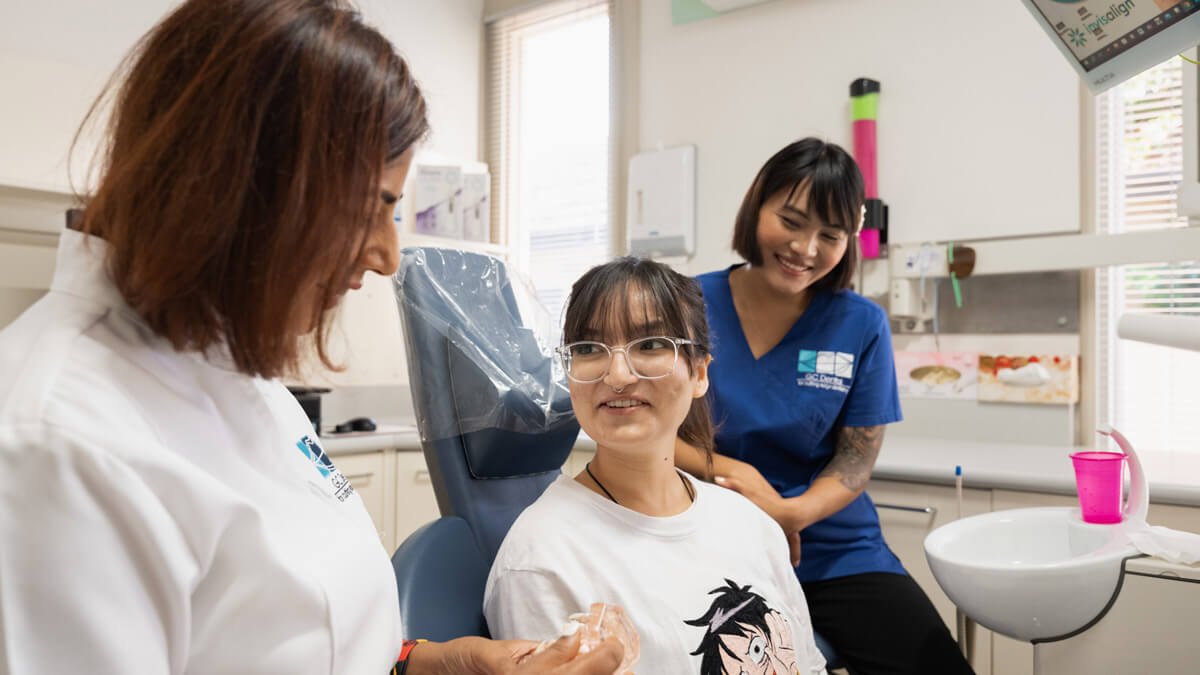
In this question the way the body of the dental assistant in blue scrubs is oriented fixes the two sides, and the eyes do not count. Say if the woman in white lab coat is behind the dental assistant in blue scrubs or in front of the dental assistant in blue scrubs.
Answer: in front

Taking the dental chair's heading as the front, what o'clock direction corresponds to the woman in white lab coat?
The woman in white lab coat is roughly at 2 o'clock from the dental chair.

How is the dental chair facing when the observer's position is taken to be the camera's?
facing the viewer and to the right of the viewer

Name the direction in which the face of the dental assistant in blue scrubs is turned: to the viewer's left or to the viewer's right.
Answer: to the viewer's left

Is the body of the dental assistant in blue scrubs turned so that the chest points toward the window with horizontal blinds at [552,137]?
no

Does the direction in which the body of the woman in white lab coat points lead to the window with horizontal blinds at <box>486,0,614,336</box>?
no

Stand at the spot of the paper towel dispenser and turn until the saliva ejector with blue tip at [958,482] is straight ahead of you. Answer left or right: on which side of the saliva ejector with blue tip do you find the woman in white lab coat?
right

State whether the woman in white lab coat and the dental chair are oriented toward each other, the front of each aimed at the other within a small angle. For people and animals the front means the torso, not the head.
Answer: no

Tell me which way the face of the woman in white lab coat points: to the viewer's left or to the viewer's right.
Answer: to the viewer's right

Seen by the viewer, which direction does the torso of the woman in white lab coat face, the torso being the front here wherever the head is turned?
to the viewer's right

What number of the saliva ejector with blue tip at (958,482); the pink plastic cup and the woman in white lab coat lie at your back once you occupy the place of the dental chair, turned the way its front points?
0

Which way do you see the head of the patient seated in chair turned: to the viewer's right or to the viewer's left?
to the viewer's left

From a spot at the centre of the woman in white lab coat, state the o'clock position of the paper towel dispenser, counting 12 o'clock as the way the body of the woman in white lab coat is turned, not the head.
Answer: The paper towel dispenser is roughly at 10 o'clock from the woman in white lab coat.

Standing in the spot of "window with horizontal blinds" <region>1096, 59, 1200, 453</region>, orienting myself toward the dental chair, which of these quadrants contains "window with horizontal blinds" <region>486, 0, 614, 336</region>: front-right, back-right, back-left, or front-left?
front-right

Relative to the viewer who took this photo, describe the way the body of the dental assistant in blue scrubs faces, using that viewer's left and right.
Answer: facing the viewer and to the left of the viewer
